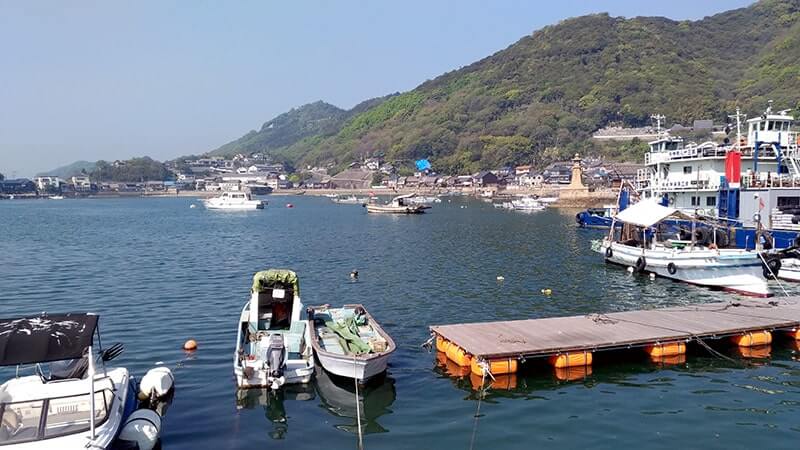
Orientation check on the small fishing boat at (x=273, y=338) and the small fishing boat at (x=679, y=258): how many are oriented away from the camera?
1

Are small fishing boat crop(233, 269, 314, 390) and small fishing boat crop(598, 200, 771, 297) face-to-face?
no

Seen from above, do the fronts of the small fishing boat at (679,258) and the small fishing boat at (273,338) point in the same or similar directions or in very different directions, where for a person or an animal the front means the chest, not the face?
very different directions

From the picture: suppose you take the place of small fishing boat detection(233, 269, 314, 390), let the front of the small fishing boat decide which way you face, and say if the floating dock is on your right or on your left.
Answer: on your right

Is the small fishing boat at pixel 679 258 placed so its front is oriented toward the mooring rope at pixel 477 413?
no

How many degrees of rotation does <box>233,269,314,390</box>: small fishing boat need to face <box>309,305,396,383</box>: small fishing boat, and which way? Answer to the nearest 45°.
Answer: approximately 90° to its right

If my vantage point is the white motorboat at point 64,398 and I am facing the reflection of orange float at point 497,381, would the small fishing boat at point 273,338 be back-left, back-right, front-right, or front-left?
front-left

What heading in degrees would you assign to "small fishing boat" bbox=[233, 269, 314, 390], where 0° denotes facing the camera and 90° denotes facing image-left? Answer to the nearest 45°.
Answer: approximately 180°

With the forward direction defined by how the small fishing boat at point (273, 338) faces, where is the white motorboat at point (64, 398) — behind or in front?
behind

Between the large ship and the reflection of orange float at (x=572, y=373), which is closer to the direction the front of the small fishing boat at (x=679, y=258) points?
the reflection of orange float

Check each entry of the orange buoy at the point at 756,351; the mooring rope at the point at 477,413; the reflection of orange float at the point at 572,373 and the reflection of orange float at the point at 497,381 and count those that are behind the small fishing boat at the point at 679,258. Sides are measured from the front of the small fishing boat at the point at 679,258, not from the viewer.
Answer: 0

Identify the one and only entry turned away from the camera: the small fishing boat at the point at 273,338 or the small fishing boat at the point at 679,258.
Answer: the small fishing boat at the point at 273,338
